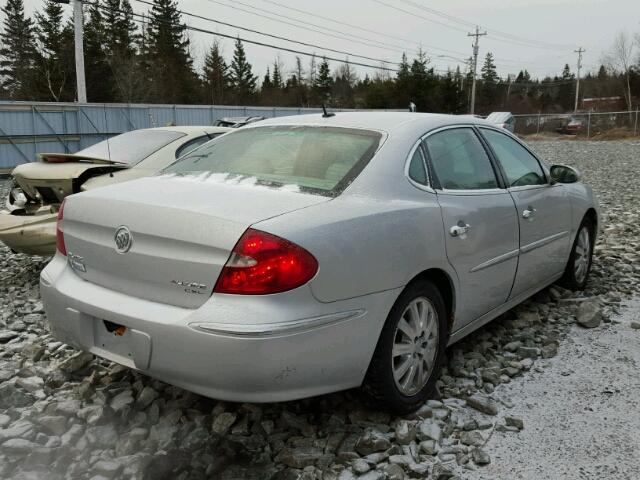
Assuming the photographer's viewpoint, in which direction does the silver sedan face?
facing away from the viewer and to the right of the viewer

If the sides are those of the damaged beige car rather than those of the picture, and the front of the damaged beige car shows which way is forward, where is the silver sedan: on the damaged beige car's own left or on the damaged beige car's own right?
on the damaged beige car's own right

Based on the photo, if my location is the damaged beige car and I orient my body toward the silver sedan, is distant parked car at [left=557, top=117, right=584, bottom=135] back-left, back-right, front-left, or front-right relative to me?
back-left

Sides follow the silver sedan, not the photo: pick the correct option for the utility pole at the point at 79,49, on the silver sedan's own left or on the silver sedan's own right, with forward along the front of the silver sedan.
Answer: on the silver sedan's own left

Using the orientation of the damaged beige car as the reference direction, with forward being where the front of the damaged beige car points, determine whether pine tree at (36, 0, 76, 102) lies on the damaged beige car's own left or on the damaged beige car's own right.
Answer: on the damaged beige car's own left

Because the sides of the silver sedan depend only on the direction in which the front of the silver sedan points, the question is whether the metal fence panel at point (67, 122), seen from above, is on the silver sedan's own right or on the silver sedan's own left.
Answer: on the silver sedan's own left

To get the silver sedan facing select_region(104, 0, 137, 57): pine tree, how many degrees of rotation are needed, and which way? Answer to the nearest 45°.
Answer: approximately 45° to its left

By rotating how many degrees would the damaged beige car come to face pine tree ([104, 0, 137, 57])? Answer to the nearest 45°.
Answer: approximately 45° to its left

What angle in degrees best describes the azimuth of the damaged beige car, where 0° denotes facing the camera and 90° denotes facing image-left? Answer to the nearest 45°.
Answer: approximately 225°
